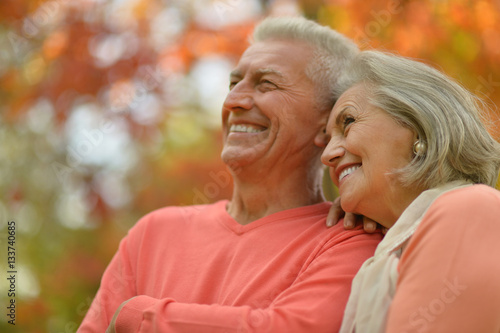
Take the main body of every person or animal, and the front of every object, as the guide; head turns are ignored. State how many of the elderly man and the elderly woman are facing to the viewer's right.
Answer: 0

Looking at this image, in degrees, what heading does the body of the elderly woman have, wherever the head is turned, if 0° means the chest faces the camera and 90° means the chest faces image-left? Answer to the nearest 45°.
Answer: approximately 90°

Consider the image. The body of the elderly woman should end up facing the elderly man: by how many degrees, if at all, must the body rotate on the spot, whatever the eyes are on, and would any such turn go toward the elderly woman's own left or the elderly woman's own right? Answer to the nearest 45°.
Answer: approximately 45° to the elderly woman's own right

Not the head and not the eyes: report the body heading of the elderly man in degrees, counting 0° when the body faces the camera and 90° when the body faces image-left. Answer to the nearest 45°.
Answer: approximately 45°

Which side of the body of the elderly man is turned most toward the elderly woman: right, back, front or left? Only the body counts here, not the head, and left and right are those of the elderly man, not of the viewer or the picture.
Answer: left
